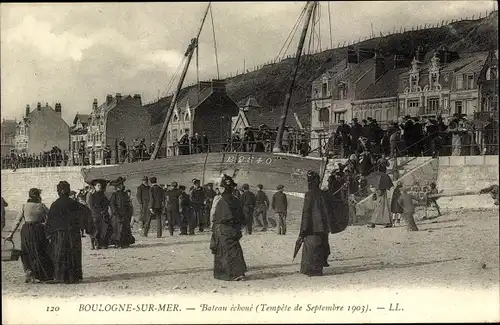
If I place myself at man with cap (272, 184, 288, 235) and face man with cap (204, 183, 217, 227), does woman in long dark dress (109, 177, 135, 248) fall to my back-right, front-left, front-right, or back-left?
front-left

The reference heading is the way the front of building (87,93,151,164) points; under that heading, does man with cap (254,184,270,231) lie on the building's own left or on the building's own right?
on the building's own left

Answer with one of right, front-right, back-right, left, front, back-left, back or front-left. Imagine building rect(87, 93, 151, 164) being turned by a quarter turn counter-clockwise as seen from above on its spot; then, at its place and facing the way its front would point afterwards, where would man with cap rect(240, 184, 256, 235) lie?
front

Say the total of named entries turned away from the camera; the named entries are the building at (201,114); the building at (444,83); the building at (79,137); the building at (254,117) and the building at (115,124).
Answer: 0

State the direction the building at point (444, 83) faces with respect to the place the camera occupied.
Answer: facing the viewer and to the left of the viewer

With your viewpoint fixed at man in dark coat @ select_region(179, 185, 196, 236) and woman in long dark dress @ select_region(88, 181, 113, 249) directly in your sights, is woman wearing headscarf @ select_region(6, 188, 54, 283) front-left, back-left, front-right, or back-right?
front-left

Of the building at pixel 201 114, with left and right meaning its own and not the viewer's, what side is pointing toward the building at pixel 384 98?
left

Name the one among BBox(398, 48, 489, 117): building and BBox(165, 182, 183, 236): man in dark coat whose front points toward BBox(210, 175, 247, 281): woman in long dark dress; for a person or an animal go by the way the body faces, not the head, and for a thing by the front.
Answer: the building

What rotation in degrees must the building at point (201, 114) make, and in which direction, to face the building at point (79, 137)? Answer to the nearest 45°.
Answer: approximately 45° to its right

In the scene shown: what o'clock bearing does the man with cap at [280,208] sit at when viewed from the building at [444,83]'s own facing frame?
The man with cap is roughly at 1 o'clock from the building.
